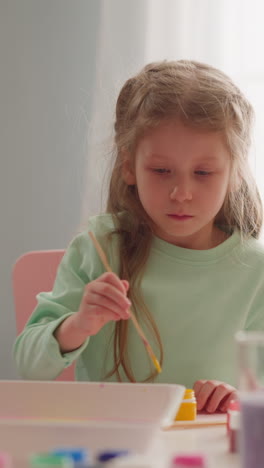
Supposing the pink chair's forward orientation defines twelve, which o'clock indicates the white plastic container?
The white plastic container is roughly at 12 o'clock from the pink chair.

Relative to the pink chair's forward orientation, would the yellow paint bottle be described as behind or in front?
in front

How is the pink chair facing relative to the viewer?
toward the camera

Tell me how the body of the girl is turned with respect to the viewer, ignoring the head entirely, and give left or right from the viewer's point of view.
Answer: facing the viewer
